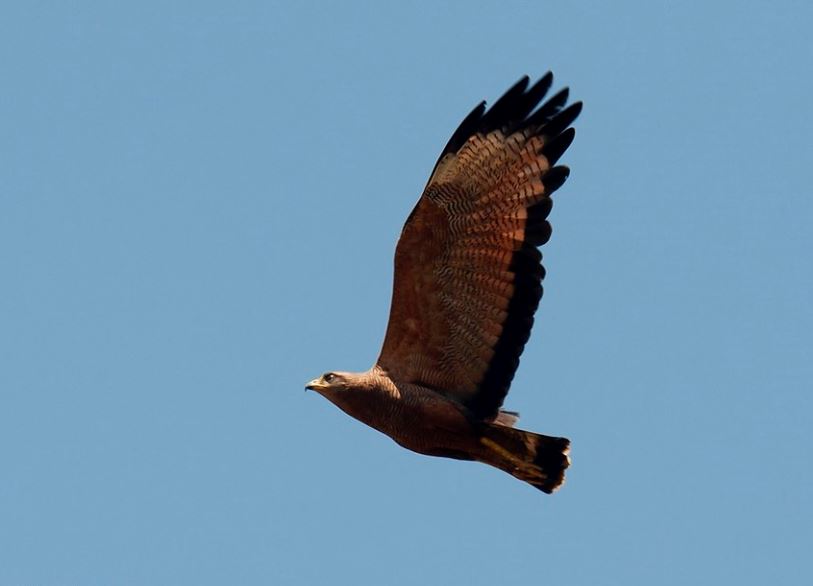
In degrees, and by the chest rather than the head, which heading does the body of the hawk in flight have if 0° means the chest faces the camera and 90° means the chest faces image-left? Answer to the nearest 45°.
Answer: approximately 90°
